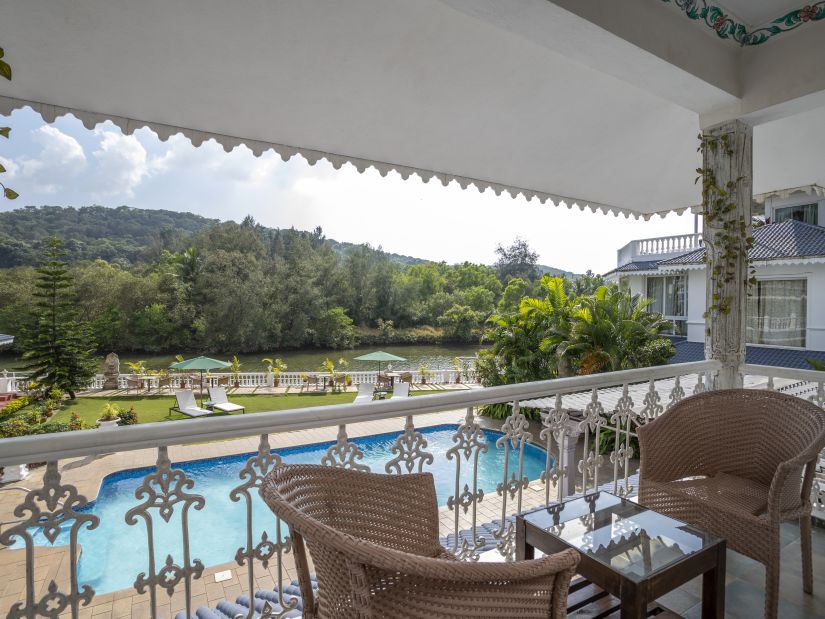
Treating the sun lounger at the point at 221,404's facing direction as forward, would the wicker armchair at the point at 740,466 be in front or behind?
in front

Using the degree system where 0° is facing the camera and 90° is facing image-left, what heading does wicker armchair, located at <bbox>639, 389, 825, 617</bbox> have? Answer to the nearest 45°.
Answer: approximately 45°

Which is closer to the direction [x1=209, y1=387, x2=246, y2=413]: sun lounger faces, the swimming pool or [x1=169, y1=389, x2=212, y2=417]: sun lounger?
the swimming pool

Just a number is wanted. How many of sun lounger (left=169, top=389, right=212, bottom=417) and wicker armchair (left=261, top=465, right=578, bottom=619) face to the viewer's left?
0

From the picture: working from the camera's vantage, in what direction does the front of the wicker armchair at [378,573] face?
facing away from the viewer and to the right of the viewer

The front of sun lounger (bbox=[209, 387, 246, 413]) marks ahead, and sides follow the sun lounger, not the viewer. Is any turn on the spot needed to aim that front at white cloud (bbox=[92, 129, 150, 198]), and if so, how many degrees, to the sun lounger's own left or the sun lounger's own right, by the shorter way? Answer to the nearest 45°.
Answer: approximately 135° to the sun lounger's own left

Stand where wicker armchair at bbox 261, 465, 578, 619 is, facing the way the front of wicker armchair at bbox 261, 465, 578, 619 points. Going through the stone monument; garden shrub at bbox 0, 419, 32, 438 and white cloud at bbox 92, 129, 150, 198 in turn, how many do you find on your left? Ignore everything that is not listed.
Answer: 3

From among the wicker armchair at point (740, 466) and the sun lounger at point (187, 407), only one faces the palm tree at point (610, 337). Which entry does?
the sun lounger

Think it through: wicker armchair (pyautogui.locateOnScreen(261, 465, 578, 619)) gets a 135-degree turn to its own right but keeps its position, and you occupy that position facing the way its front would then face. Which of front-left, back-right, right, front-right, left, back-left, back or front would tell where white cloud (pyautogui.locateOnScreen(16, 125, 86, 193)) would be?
back-right

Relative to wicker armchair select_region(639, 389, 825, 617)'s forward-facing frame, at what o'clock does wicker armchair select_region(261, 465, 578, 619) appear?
wicker armchair select_region(261, 465, 578, 619) is roughly at 11 o'clock from wicker armchair select_region(639, 389, 825, 617).

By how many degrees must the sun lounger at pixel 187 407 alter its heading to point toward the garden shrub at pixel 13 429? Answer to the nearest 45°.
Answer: approximately 90° to its right

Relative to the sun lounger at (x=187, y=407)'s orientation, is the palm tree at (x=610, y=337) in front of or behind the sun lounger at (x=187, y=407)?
in front

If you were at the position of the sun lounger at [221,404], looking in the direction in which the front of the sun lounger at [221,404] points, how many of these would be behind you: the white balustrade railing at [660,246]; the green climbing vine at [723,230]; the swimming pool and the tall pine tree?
1
